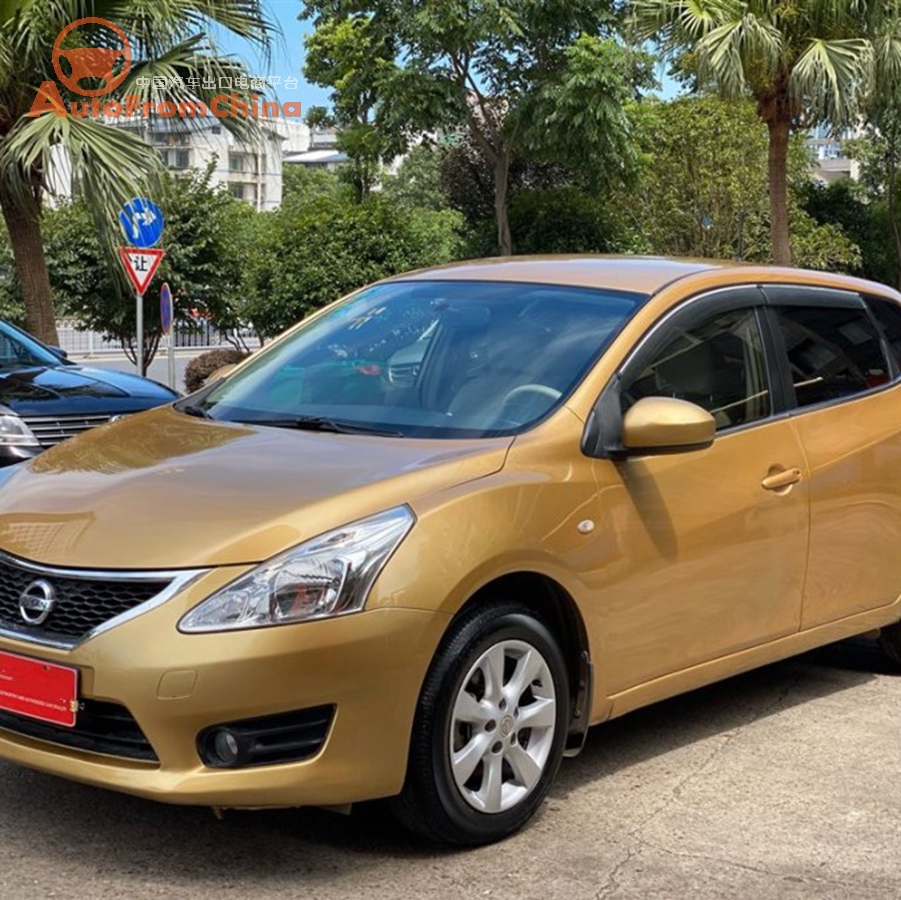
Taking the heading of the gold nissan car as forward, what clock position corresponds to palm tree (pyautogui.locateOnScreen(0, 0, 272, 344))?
The palm tree is roughly at 4 o'clock from the gold nissan car.

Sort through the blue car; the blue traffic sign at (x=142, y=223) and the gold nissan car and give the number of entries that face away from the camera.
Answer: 0

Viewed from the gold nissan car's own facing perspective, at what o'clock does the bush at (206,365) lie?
The bush is roughly at 4 o'clock from the gold nissan car.

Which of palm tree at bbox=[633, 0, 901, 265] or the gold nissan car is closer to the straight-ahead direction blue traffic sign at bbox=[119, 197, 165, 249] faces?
the gold nissan car

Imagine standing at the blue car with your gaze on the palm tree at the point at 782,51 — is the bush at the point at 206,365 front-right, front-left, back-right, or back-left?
front-left

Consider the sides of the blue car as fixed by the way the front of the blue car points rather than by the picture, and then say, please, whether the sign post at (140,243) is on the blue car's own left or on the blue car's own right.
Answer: on the blue car's own left

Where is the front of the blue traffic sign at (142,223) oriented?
toward the camera

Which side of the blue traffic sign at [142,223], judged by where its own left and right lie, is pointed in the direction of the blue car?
front

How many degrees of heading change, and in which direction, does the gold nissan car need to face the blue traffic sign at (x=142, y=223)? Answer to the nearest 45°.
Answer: approximately 135° to its right

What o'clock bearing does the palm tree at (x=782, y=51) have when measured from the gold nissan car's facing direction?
The palm tree is roughly at 5 o'clock from the gold nissan car.

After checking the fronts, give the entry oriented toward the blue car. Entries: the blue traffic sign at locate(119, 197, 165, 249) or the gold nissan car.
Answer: the blue traffic sign
